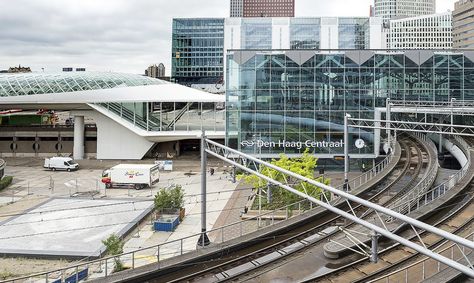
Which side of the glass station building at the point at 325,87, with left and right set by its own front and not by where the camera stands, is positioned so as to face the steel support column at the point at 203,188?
front

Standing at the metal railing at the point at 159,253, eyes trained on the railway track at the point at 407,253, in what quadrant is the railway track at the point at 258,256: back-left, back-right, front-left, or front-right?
front-right

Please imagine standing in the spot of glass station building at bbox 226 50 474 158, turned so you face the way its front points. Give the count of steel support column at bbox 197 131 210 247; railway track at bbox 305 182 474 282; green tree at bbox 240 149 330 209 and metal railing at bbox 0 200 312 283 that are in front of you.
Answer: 4

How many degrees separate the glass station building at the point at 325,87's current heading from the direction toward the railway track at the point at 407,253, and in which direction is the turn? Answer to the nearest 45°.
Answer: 0° — it already faces it

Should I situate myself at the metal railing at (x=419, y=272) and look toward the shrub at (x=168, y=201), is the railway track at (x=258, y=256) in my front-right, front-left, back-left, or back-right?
front-left

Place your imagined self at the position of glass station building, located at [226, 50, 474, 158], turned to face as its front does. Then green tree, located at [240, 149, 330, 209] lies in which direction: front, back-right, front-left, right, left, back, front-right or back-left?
front

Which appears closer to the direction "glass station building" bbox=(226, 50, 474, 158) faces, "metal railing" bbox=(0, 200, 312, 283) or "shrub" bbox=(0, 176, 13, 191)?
the metal railing

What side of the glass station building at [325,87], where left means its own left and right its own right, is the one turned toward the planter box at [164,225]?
front

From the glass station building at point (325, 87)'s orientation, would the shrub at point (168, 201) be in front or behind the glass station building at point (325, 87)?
in front

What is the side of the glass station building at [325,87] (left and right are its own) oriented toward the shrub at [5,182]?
right

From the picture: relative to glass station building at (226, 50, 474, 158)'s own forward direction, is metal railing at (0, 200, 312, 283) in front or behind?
in front

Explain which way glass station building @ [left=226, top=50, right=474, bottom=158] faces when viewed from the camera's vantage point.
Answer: facing the viewer

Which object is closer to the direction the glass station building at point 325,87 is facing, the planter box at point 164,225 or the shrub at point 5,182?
the planter box

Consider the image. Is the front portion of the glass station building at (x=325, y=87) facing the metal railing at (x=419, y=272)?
yes
